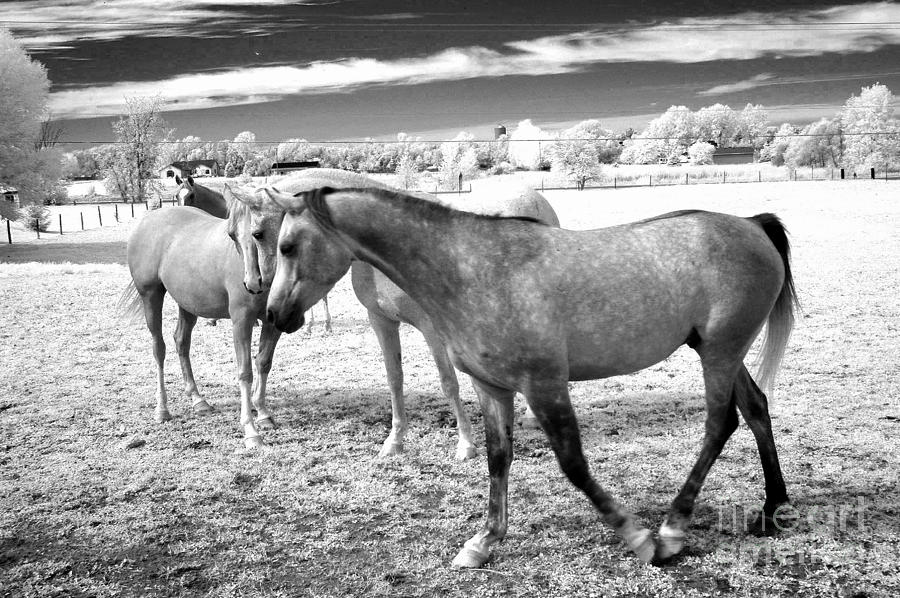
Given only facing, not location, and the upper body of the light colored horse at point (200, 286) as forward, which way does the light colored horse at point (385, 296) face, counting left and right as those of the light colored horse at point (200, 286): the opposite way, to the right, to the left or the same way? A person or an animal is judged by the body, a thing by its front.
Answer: to the right

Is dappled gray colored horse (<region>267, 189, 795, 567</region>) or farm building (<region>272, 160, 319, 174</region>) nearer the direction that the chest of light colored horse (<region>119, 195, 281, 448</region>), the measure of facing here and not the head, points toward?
the dappled gray colored horse

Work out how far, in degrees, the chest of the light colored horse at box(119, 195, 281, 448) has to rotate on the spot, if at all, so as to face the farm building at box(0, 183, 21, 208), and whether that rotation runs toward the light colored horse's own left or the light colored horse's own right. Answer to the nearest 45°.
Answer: approximately 135° to the light colored horse's own left

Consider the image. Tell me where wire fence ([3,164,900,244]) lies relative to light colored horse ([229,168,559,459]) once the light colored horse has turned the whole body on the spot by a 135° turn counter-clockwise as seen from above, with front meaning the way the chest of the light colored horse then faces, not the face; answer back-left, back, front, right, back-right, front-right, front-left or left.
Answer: left

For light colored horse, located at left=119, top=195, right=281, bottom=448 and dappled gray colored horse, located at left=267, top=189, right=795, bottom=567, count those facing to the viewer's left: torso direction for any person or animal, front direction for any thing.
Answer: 1

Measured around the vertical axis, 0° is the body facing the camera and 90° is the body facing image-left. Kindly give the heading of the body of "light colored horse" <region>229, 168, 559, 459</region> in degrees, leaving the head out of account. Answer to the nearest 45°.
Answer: approximately 45°

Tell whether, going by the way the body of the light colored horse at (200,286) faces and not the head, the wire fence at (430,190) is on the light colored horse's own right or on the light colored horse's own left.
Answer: on the light colored horse's own left

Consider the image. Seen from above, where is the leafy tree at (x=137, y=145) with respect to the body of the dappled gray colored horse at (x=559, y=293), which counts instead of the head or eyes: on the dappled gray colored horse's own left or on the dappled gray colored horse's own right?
on the dappled gray colored horse's own right

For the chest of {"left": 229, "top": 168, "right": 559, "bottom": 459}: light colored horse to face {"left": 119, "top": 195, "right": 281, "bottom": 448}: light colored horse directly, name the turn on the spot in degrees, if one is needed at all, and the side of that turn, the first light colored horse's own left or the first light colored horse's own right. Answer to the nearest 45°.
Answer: approximately 90° to the first light colored horse's own right

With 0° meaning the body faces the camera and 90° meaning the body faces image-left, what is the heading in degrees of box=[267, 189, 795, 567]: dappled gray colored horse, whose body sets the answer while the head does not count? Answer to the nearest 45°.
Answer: approximately 90°

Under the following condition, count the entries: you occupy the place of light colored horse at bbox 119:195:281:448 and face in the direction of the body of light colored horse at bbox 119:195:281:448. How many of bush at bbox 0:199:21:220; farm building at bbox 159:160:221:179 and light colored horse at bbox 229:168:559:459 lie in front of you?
1
